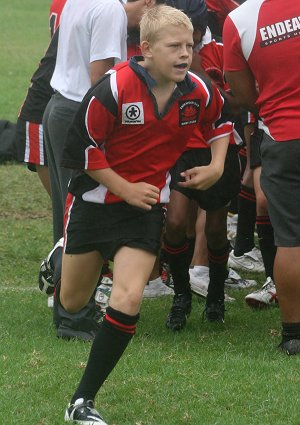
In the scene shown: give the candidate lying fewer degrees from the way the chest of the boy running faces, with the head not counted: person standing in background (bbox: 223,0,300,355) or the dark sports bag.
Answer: the person standing in background

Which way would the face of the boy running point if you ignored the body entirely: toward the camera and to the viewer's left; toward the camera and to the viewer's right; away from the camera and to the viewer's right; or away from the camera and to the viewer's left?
toward the camera and to the viewer's right

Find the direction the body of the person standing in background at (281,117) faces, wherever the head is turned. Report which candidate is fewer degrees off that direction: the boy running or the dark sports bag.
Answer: the dark sports bag

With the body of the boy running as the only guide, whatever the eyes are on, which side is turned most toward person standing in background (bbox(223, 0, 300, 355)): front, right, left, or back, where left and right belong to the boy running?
left

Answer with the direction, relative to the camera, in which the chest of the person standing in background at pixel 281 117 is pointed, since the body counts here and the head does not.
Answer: away from the camera

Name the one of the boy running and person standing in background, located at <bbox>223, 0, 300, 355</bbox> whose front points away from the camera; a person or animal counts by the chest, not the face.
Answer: the person standing in background

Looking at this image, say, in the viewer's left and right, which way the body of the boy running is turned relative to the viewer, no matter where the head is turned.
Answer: facing the viewer and to the right of the viewer

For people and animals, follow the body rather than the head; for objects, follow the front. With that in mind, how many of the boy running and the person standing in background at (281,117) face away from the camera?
1
